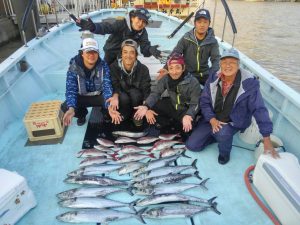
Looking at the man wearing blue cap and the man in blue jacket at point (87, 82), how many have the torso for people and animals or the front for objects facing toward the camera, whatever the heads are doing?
2

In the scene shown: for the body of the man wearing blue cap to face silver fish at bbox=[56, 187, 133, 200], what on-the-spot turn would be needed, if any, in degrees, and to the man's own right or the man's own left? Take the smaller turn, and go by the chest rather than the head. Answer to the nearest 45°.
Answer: approximately 45° to the man's own right

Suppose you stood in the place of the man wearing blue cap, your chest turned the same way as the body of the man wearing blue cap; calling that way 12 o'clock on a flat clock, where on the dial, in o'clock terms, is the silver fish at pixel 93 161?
The silver fish is roughly at 1 o'clock from the man wearing blue cap.

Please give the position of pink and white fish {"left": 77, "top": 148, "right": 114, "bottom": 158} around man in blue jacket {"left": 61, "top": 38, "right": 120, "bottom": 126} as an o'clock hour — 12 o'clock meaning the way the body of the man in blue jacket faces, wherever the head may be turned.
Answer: The pink and white fish is roughly at 12 o'clock from the man in blue jacket.

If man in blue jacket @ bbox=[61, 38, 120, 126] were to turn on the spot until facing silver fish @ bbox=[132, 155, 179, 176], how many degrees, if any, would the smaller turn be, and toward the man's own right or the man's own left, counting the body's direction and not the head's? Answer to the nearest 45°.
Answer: approximately 45° to the man's own left

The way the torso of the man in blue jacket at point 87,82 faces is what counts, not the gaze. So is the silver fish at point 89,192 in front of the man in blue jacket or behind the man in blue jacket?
in front

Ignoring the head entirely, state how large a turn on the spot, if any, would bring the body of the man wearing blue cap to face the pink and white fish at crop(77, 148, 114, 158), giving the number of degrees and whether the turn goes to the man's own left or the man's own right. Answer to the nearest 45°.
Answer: approximately 45° to the man's own right

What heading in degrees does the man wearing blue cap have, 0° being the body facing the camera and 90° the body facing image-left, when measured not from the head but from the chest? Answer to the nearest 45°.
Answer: approximately 0°

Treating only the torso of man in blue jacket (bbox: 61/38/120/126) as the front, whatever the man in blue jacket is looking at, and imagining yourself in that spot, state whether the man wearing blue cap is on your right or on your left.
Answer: on your left

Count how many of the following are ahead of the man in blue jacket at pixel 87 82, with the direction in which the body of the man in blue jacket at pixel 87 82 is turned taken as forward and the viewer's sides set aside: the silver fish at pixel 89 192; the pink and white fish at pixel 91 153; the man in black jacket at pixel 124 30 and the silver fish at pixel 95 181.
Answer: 3

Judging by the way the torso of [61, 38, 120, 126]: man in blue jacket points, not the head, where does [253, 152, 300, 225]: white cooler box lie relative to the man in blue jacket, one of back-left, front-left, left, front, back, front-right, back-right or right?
front-left

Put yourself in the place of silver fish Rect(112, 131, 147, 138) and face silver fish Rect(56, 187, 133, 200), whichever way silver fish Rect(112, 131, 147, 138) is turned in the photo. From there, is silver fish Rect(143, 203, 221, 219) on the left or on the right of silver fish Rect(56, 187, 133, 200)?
left

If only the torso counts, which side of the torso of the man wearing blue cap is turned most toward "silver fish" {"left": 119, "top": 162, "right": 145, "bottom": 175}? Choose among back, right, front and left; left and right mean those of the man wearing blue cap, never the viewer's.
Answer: front
